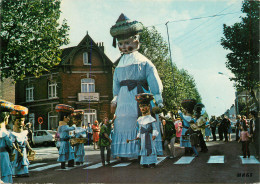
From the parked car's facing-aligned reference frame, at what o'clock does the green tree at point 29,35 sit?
The green tree is roughly at 3 o'clock from the parked car.

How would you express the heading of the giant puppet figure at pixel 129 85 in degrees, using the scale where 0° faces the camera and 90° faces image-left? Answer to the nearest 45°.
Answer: approximately 45°
